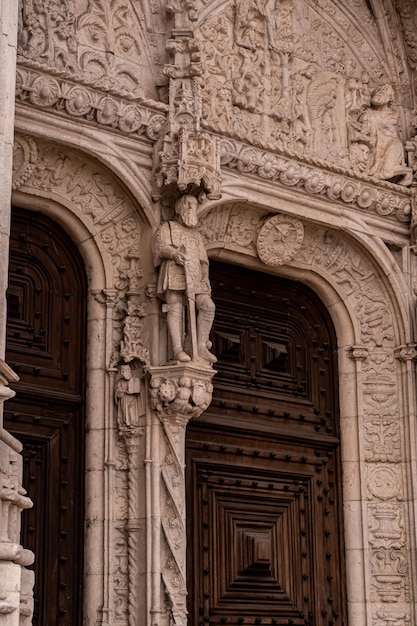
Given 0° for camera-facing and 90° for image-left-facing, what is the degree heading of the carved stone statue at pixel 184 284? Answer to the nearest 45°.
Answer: approximately 315°
